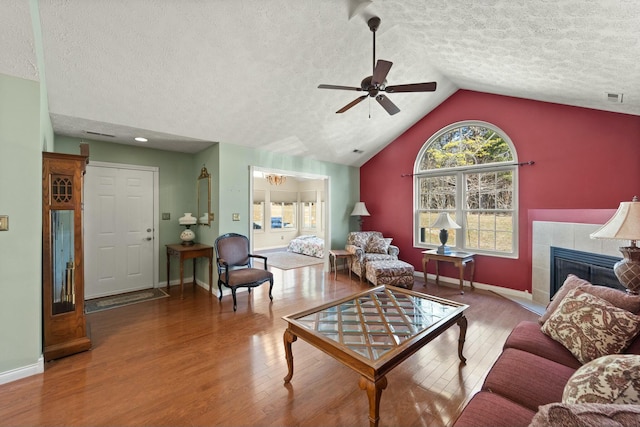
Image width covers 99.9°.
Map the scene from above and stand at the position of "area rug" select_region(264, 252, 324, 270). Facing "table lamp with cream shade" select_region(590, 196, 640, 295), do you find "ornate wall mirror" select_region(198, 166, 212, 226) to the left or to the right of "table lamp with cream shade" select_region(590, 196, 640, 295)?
right

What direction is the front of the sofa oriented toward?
to the viewer's left

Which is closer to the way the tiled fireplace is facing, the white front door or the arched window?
the white front door

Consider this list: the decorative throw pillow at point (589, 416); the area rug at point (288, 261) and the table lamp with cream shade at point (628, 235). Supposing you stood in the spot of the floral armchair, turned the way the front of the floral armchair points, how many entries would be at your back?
1

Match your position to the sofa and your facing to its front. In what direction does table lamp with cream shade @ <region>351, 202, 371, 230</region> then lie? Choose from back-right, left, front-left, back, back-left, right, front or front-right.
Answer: front-right

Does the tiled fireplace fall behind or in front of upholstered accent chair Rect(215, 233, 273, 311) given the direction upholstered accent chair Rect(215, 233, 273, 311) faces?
in front

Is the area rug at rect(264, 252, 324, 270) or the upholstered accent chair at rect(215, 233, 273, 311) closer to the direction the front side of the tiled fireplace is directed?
the upholstered accent chair

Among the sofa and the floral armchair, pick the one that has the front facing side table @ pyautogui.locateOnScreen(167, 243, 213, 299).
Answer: the sofa

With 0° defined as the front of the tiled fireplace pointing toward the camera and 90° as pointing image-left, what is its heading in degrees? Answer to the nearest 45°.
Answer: approximately 45°

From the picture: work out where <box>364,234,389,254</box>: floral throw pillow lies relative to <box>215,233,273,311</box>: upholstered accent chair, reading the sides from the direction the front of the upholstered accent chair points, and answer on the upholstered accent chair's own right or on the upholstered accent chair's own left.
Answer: on the upholstered accent chair's own left

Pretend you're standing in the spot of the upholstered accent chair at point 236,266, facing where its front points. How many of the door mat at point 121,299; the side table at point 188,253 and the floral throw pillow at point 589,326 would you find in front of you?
1

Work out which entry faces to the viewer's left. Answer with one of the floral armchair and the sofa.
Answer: the sofa

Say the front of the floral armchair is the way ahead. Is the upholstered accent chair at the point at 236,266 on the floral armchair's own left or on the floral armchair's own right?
on the floral armchair's own right

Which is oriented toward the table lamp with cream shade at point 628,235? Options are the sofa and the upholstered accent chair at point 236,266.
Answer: the upholstered accent chair

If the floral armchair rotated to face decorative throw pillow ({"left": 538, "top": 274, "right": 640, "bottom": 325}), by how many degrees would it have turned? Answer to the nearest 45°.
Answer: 0° — it already faces it
